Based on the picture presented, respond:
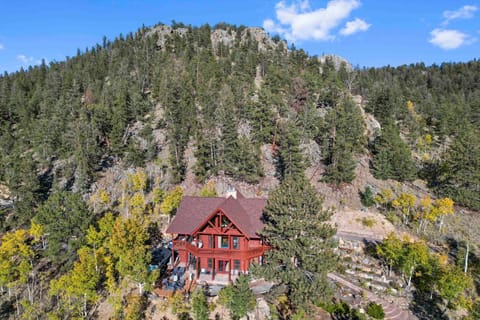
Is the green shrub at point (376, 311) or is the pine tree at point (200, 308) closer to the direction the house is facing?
the pine tree

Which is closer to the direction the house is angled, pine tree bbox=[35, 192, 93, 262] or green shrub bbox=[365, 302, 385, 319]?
the green shrub

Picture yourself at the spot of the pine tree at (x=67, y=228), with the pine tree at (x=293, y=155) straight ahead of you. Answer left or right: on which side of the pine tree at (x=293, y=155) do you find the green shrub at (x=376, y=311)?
right

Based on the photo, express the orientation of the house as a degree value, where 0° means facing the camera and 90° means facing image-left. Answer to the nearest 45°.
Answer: approximately 0°

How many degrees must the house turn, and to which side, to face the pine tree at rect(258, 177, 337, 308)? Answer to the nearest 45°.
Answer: approximately 45° to its left

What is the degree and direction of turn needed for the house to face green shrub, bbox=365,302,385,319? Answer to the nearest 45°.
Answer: approximately 90° to its left

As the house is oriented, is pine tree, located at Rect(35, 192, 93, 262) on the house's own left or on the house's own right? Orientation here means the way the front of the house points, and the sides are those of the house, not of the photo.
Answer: on the house's own right

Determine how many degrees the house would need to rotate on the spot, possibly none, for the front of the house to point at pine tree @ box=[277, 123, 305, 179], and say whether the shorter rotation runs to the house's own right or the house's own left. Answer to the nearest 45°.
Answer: approximately 135° to the house's own left
